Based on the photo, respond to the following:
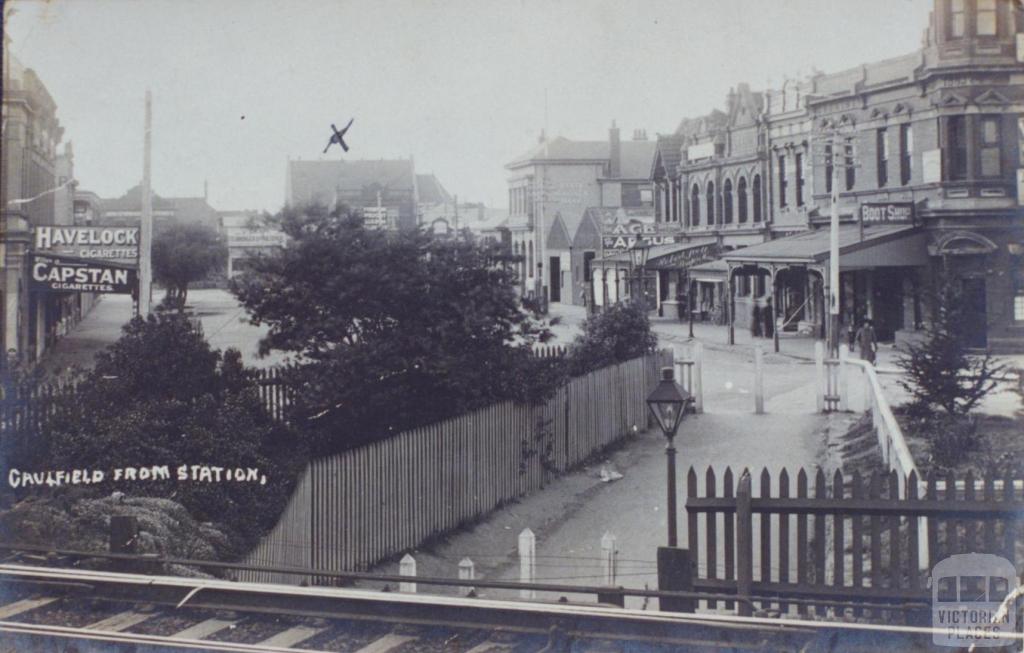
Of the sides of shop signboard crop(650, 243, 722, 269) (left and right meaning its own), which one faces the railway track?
front

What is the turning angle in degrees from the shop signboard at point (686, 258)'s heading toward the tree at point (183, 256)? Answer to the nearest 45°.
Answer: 0° — it already faces it

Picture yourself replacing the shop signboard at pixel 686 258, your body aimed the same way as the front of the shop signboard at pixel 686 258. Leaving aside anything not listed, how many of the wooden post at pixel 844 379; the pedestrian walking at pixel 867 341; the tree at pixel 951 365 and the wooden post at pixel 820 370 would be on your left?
4

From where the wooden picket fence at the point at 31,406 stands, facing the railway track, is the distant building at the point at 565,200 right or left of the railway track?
left

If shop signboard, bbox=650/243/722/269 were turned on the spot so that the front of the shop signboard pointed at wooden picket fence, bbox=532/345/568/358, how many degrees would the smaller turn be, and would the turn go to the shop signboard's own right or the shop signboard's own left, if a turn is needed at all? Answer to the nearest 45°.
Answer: approximately 45° to the shop signboard's own right

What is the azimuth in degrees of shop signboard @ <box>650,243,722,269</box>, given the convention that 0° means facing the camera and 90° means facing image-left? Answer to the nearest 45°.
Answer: approximately 45°

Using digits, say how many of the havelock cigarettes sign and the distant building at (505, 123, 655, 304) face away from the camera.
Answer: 0

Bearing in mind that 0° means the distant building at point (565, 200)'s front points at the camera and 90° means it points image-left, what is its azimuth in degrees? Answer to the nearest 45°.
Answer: approximately 45°

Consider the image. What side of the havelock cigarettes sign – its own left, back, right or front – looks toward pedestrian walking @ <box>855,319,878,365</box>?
left

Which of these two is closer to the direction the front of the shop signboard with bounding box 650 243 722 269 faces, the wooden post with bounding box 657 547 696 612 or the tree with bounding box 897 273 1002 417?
the wooden post

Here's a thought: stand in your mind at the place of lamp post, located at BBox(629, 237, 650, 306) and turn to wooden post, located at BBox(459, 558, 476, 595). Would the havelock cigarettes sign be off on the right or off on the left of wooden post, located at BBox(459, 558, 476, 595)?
right
